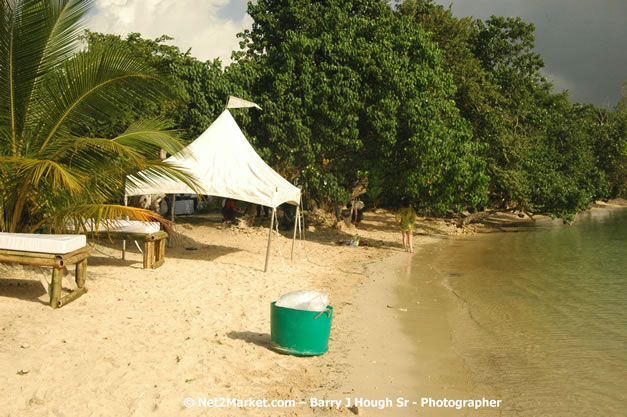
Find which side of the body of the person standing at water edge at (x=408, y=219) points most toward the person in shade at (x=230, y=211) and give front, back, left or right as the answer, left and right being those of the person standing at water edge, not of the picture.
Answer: left

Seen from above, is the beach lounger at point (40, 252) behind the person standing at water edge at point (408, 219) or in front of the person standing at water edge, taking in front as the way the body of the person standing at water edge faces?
behind

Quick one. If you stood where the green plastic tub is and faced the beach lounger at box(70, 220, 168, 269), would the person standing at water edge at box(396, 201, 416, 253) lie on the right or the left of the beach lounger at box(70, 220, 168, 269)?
right

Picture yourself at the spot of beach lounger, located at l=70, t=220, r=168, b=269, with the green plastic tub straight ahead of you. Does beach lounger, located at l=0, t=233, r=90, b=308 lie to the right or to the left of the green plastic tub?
right

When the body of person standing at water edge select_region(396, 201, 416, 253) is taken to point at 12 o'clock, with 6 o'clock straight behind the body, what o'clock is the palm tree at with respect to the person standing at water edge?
The palm tree is roughly at 7 o'clock from the person standing at water edge.

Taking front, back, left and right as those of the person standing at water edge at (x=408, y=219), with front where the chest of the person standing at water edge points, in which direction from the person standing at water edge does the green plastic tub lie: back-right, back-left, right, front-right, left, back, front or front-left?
back

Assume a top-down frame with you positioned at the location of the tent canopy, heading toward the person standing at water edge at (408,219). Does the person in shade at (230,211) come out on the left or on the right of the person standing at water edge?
left

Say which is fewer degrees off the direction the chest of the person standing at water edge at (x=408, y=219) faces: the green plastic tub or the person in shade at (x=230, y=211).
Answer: the person in shade
